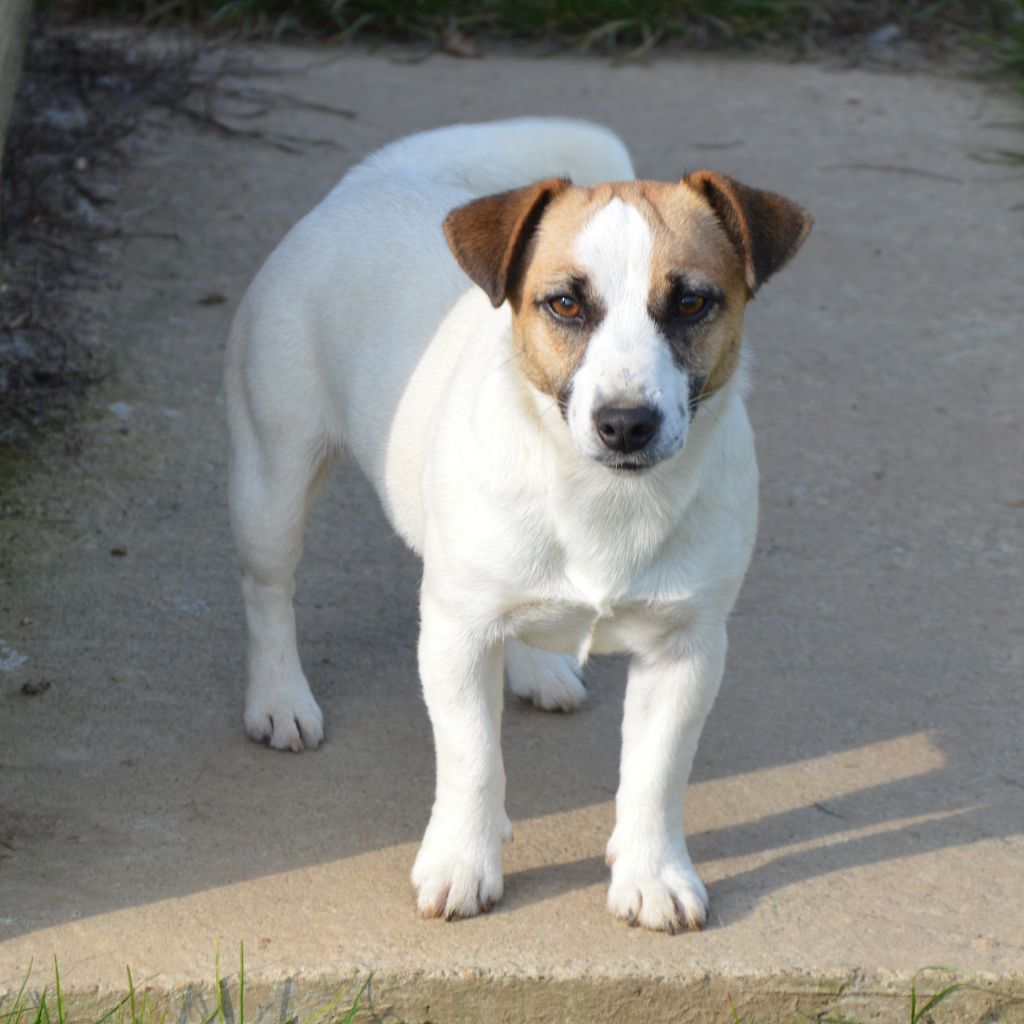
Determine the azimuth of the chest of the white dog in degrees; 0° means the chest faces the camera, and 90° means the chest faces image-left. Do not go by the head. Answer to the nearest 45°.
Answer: approximately 315°
